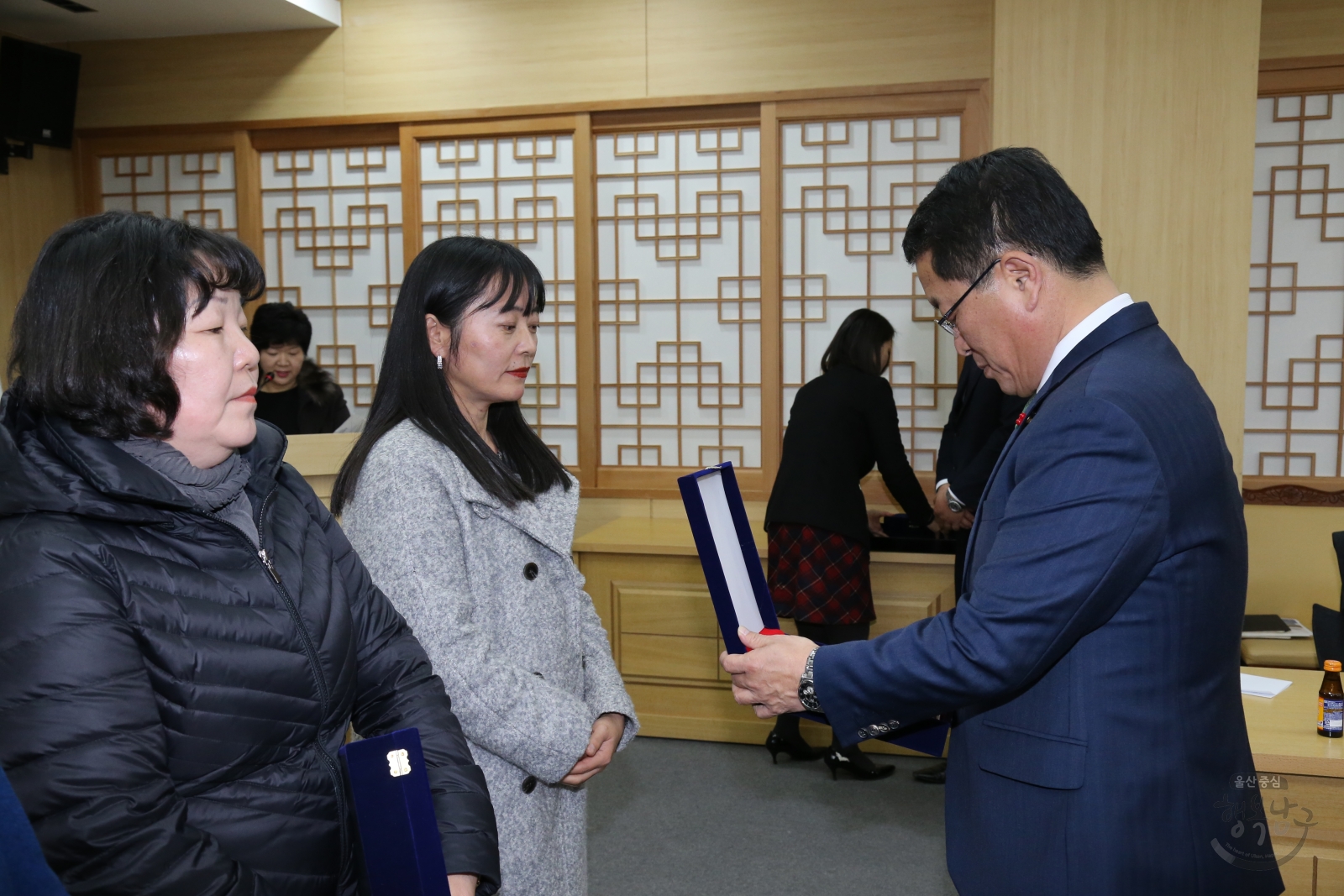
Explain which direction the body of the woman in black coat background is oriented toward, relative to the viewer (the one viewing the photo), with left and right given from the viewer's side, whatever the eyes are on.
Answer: facing away from the viewer and to the right of the viewer

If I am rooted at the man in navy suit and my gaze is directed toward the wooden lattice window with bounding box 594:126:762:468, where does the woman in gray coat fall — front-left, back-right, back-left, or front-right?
front-left

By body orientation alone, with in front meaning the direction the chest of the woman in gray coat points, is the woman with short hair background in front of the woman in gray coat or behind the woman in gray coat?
behind

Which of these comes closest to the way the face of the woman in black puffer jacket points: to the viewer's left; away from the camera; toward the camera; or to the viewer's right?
to the viewer's right

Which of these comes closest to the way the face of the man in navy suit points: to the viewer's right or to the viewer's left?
to the viewer's left

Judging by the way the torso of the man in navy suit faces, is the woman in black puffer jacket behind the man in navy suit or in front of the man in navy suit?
in front

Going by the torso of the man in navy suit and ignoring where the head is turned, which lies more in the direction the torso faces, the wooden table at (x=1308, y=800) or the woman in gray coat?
the woman in gray coat

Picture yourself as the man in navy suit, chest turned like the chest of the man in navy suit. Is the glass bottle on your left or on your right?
on your right

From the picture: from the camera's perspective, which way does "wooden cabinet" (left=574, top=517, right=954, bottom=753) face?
toward the camera

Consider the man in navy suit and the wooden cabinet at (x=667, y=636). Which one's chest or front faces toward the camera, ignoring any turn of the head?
the wooden cabinet

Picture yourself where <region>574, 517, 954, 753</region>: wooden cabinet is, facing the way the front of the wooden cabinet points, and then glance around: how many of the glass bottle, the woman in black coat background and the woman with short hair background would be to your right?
1

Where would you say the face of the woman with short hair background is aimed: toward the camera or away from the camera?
toward the camera

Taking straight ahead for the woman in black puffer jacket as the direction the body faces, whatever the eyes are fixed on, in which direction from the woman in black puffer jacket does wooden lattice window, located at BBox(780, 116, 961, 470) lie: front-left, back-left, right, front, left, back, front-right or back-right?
left

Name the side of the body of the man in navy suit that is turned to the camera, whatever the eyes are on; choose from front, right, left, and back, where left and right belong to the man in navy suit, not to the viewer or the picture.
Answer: left

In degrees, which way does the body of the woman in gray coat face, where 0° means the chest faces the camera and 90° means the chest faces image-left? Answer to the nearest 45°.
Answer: approximately 315°

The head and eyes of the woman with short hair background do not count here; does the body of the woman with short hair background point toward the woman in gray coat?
yes

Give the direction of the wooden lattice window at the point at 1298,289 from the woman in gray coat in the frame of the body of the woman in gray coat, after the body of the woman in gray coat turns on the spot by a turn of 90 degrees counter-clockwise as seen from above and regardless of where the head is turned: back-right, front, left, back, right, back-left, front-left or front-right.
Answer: front
